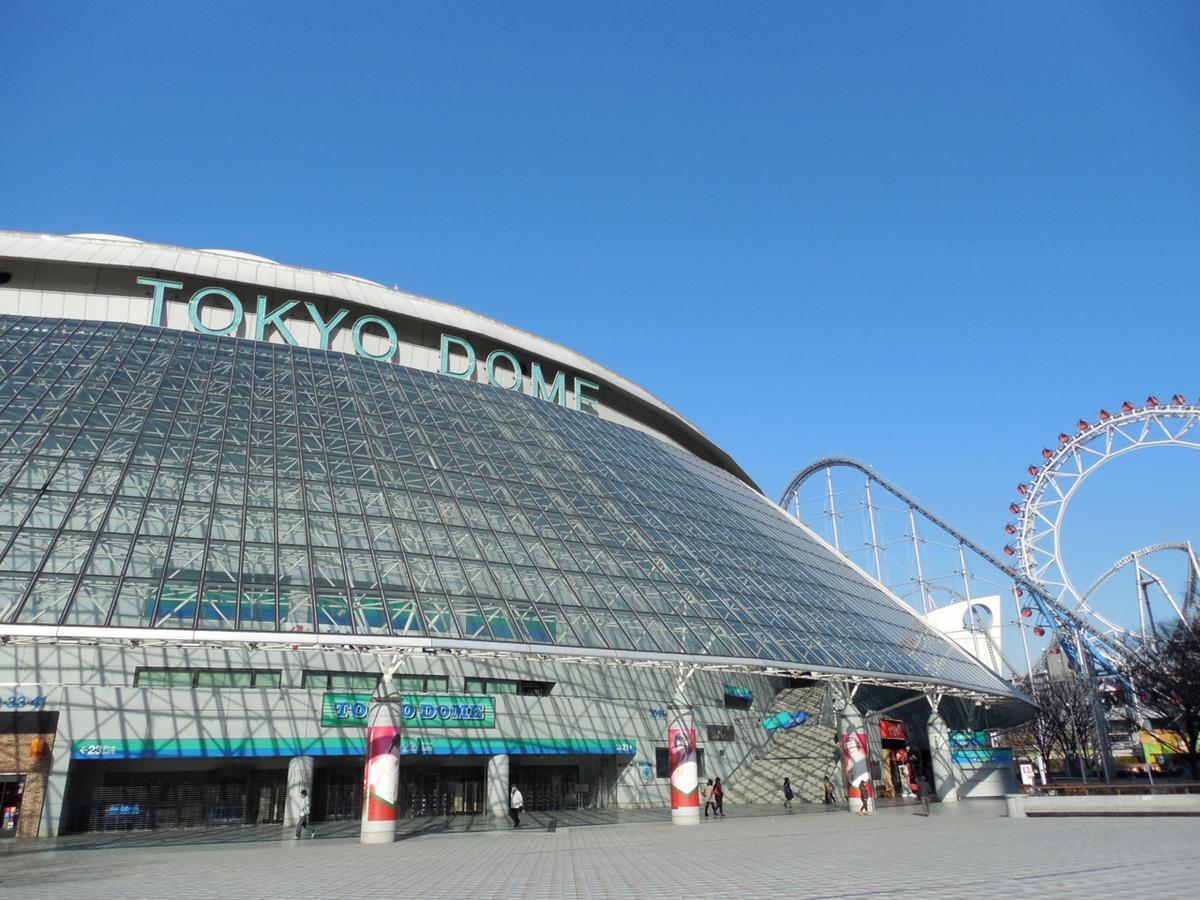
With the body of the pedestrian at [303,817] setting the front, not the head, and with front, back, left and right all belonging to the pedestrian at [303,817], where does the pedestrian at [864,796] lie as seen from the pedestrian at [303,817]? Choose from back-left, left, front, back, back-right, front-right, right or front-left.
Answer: back

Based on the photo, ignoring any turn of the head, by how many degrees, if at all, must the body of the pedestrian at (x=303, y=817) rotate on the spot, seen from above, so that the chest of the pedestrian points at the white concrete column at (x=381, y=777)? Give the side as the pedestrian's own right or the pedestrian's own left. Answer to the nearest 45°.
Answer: approximately 135° to the pedestrian's own left

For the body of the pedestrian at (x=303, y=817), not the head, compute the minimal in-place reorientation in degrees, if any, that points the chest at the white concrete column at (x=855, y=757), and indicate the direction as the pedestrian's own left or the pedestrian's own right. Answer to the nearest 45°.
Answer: approximately 180°

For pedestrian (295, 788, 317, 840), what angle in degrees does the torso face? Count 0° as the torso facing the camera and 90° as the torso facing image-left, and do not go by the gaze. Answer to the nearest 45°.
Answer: approximately 90°

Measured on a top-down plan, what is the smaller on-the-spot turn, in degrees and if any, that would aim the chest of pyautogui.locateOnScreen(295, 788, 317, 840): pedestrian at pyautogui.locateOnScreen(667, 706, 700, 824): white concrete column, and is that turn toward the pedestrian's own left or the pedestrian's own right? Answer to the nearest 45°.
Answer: approximately 180°

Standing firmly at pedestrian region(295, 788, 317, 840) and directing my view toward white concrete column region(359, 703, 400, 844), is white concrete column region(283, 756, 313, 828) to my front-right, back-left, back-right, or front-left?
back-left

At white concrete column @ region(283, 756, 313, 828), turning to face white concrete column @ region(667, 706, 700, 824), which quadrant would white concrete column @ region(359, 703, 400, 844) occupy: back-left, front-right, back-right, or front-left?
front-right
